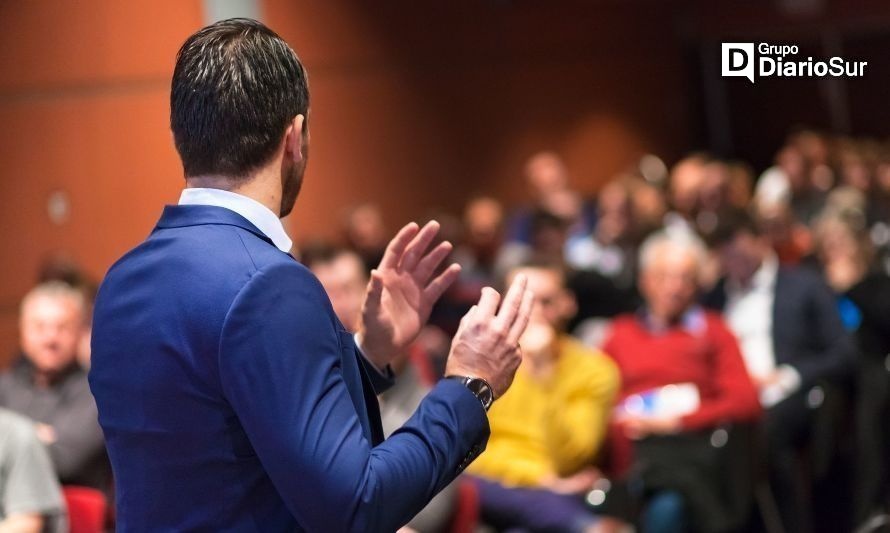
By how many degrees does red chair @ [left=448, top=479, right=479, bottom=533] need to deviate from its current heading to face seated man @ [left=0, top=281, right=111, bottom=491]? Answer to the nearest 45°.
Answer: approximately 90° to its right

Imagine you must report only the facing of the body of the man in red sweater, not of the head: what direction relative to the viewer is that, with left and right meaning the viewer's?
facing the viewer

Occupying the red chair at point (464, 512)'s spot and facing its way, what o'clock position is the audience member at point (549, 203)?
The audience member is roughly at 5 o'clock from the red chair.

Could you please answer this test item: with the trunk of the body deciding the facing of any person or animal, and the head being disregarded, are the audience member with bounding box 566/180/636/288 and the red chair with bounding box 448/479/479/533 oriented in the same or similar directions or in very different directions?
same or similar directions

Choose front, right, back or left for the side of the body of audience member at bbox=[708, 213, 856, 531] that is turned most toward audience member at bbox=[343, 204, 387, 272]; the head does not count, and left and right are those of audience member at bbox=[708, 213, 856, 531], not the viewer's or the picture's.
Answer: right

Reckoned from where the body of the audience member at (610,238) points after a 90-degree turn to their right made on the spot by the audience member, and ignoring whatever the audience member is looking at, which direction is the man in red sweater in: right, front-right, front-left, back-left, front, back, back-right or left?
back-left

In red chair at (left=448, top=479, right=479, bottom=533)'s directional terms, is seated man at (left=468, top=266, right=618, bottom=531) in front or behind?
behind

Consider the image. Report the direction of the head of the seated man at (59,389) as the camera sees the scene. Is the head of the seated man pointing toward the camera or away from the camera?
toward the camera

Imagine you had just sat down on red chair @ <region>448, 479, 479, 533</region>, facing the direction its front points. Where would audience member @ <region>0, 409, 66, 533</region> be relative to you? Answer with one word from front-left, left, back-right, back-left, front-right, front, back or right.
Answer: front-right

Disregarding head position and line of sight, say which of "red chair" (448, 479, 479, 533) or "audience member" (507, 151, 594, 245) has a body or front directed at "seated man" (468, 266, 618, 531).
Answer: the audience member

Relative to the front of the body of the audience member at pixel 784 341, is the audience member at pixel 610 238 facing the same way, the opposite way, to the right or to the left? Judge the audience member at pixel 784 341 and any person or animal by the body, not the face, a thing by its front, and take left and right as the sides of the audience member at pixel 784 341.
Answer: the same way

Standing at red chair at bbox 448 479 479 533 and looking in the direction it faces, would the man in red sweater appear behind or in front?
behind

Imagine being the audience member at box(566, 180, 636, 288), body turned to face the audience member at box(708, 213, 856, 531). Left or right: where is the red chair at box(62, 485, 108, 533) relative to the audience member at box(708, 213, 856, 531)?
right

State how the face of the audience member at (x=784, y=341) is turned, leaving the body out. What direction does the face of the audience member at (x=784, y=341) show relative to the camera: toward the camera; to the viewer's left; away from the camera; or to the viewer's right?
toward the camera

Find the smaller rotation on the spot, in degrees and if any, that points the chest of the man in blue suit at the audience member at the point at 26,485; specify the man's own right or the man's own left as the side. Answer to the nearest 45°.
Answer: approximately 90° to the man's own left

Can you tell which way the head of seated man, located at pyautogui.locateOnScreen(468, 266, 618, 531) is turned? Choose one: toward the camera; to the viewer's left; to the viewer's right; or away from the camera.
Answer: toward the camera

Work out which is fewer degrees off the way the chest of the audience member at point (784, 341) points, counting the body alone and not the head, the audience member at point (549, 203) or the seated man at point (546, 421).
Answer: the seated man

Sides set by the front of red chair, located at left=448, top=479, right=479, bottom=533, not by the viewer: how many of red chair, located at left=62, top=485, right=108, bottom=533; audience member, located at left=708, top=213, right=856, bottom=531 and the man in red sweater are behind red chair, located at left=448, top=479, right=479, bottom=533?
2

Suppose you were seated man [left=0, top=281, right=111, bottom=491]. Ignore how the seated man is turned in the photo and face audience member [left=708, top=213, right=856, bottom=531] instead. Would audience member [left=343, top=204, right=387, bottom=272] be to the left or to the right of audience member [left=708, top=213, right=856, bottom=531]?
left

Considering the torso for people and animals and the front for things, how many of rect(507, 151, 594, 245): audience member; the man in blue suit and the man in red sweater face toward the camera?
2

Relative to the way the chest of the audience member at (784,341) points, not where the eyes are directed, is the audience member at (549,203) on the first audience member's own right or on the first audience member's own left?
on the first audience member's own right

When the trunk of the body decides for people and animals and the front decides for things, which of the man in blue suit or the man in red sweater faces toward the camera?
the man in red sweater

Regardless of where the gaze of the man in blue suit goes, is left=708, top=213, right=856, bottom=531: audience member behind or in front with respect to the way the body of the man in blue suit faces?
in front

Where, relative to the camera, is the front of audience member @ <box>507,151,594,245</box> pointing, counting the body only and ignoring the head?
toward the camera
